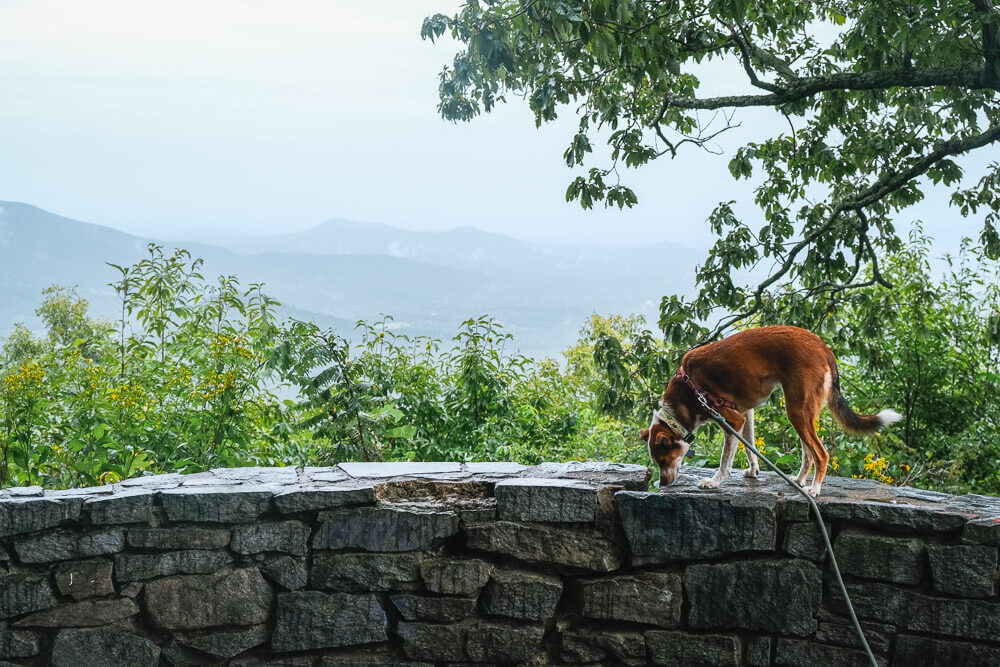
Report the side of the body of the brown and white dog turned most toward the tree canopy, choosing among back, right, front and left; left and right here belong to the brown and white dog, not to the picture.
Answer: right

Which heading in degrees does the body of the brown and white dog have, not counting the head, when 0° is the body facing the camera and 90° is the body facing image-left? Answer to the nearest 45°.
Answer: approximately 90°
